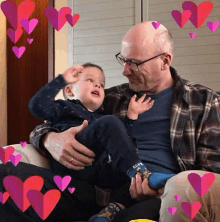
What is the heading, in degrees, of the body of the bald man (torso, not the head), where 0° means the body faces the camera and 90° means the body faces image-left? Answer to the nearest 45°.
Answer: approximately 45°

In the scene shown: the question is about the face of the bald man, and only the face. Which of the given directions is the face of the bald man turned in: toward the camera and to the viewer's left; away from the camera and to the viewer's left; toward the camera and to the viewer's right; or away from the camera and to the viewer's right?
toward the camera and to the viewer's left
